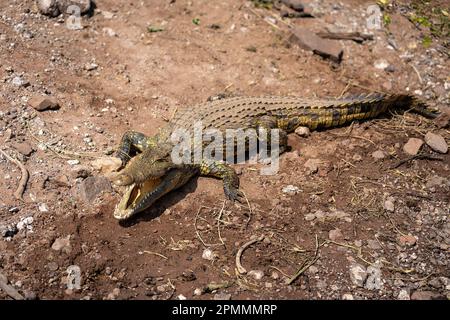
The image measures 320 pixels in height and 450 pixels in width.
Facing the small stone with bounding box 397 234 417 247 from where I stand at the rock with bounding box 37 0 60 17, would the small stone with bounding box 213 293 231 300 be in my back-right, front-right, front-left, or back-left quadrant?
front-right

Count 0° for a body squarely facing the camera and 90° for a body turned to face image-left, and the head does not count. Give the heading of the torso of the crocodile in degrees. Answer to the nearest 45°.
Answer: approximately 45°

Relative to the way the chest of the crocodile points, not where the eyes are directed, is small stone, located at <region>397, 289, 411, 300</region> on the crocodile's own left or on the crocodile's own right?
on the crocodile's own left

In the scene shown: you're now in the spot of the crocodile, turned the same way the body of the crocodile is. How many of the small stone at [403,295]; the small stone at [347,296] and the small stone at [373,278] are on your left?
3

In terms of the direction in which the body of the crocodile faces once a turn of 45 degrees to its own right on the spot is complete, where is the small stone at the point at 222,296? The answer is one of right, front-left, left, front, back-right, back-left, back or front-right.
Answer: left

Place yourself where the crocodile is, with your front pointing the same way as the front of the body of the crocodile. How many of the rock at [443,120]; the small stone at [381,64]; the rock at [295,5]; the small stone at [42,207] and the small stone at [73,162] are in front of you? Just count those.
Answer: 2

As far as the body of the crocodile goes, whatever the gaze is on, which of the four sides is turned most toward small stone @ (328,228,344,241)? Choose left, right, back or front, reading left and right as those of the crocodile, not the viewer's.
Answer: left

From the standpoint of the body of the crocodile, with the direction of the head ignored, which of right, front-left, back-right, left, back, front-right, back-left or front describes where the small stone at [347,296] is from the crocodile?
left

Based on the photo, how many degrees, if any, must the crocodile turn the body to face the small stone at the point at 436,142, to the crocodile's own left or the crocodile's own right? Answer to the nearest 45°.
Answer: approximately 135° to the crocodile's own left

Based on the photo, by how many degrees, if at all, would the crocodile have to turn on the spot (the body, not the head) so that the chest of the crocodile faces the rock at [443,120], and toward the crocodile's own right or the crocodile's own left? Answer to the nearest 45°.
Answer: approximately 135° to the crocodile's own left

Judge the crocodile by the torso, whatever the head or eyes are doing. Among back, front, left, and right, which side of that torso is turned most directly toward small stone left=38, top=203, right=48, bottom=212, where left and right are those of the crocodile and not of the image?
front

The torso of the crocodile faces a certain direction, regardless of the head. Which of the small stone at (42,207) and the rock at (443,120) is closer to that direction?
the small stone

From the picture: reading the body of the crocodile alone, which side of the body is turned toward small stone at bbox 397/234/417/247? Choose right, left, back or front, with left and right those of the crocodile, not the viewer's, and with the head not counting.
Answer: left

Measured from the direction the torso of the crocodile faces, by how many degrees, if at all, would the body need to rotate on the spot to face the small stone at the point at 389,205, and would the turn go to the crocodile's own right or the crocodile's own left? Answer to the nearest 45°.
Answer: approximately 135° to the crocodile's own left

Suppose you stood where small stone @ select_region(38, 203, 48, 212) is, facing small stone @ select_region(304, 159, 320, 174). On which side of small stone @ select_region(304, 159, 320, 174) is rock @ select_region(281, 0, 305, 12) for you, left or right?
left

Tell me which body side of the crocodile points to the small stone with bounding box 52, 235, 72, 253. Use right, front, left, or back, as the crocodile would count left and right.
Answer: front

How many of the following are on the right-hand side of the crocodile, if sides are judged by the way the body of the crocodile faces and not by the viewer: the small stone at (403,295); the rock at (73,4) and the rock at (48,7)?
2

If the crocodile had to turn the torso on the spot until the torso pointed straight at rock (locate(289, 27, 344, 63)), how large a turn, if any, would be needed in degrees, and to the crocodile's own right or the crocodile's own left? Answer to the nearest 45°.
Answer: approximately 180°

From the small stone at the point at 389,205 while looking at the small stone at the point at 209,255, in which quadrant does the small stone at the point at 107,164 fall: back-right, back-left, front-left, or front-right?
front-right
